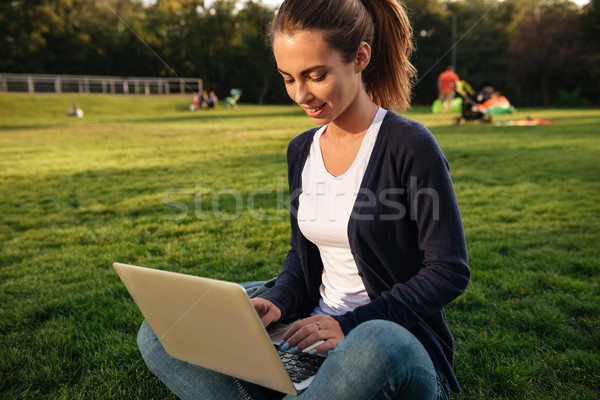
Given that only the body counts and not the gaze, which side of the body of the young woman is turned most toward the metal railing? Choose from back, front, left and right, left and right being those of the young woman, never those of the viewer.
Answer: right

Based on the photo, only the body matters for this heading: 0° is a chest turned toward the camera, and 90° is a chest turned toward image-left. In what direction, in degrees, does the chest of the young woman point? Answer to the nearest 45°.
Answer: approximately 45°

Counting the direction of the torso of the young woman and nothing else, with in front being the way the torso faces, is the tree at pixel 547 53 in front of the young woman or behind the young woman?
behind
